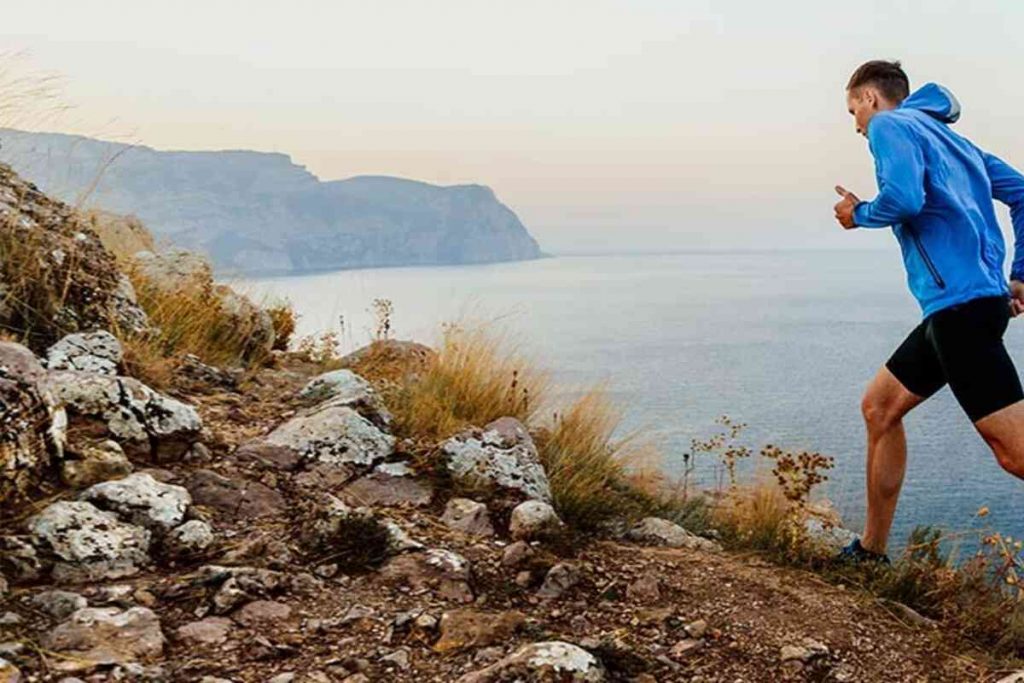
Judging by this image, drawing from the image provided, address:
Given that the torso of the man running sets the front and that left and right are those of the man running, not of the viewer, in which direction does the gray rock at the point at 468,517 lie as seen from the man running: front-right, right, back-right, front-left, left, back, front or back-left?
front

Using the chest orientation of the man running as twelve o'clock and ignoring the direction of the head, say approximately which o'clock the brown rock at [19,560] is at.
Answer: The brown rock is roughly at 11 o'clock from the man running.

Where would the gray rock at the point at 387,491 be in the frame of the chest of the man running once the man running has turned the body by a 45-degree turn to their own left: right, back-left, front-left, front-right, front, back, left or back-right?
front-right

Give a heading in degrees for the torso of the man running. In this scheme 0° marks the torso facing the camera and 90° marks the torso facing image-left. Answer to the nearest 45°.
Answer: approximately 90°

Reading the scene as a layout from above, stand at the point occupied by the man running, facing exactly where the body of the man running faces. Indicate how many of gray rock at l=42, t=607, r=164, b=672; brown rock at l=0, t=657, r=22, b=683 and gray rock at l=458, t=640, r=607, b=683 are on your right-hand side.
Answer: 0

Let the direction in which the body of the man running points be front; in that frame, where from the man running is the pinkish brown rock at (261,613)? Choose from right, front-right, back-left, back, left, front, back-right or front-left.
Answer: front-left

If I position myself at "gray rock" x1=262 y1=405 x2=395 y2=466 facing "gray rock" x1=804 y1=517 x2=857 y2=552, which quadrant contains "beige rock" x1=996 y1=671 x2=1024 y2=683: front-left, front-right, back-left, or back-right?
front-right

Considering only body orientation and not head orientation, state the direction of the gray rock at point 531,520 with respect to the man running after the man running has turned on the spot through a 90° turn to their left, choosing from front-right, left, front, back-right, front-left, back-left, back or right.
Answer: right

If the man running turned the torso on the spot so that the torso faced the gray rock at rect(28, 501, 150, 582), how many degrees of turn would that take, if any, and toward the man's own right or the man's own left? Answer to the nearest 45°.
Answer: approximately 45° to the man's own left

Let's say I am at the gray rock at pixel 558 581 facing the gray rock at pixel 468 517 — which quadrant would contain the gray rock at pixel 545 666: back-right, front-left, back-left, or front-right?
back-left

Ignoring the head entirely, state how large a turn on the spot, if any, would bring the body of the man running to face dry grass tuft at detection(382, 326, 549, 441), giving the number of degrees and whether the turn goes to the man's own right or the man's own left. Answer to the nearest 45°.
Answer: approximately 45° to the man's own right

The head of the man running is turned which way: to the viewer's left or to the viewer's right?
to the viewer's left

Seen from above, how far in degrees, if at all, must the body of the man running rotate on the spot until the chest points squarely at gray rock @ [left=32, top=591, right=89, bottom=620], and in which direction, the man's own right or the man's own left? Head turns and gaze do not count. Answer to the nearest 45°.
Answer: approximately 45° to the man's own left
